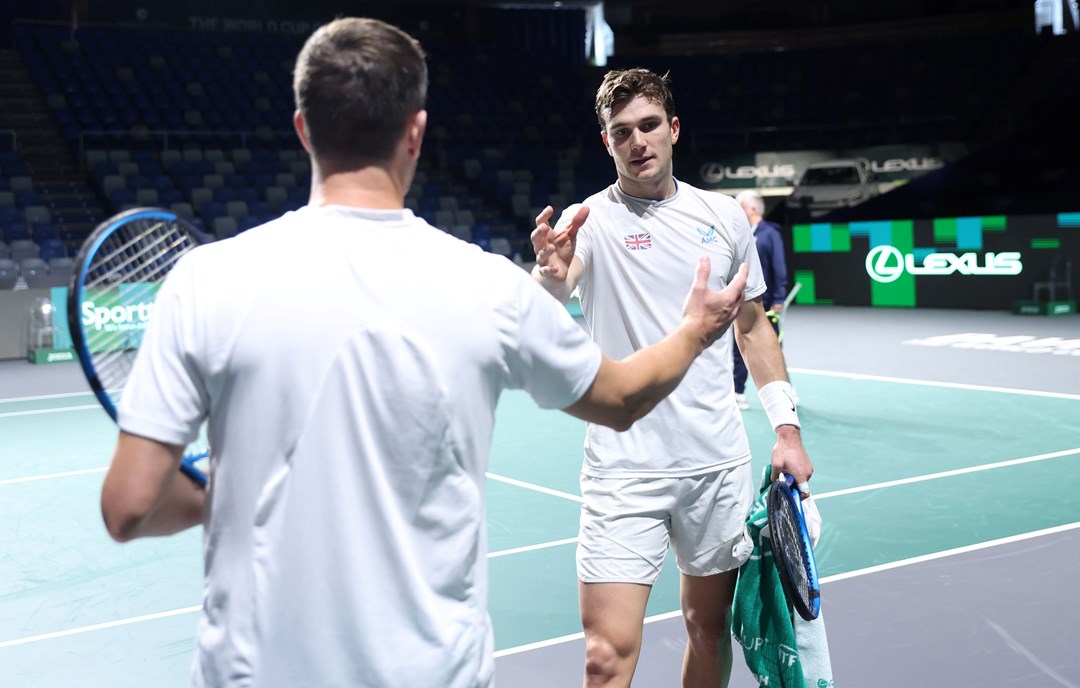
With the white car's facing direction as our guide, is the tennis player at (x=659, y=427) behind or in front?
in front

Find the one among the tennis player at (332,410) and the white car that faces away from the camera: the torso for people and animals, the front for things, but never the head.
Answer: the tennis player

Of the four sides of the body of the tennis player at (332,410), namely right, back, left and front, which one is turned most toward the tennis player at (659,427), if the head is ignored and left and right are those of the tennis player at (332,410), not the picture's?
front

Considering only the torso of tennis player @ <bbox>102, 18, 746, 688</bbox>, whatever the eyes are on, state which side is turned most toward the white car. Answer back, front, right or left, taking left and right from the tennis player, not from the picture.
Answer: front

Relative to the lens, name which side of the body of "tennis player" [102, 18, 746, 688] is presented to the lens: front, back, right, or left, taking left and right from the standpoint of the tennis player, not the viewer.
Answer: back

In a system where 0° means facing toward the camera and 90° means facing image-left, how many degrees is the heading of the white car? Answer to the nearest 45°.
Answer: approximately 45°

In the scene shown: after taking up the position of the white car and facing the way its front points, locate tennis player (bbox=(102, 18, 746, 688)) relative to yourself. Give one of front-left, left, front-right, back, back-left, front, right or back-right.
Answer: front-left

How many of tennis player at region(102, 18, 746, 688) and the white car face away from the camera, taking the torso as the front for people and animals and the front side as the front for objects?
1
